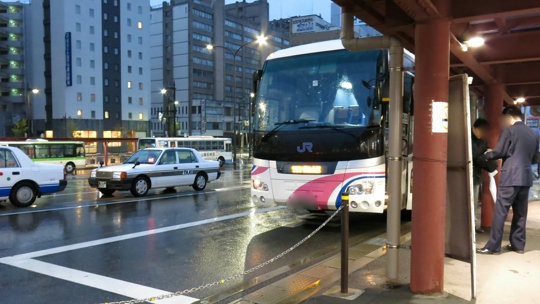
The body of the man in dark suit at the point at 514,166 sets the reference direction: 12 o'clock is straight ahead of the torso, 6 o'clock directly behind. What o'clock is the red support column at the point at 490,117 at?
The red support column is roughly at 1 o'clock from the man in dark suit.

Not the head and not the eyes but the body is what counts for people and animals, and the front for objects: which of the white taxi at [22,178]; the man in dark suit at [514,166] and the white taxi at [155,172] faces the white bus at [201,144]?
the man in dark suit

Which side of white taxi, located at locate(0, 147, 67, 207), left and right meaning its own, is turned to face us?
left

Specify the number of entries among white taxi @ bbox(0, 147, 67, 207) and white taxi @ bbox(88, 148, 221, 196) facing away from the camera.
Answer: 0

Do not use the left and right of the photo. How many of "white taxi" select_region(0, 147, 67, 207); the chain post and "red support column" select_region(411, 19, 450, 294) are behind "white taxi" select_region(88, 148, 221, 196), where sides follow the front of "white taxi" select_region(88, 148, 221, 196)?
0

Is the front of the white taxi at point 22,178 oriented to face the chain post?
no

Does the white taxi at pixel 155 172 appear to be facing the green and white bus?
no

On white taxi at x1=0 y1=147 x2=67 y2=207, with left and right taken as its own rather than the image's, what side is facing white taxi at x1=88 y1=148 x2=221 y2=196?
back

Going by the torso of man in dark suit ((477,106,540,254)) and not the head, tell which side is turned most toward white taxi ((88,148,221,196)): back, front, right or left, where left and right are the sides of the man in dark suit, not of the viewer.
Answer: front

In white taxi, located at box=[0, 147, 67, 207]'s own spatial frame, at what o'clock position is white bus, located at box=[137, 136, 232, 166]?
The white bus is roughly at 4 o'clock from the white taxi.

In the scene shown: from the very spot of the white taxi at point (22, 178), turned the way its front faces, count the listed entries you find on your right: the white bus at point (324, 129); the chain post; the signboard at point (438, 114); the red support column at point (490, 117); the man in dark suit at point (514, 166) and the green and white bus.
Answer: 1

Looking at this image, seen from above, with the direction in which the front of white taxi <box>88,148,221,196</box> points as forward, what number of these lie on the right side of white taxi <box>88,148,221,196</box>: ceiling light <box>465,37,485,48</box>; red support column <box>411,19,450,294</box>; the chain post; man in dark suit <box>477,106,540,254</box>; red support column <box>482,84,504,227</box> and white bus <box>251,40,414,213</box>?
0
